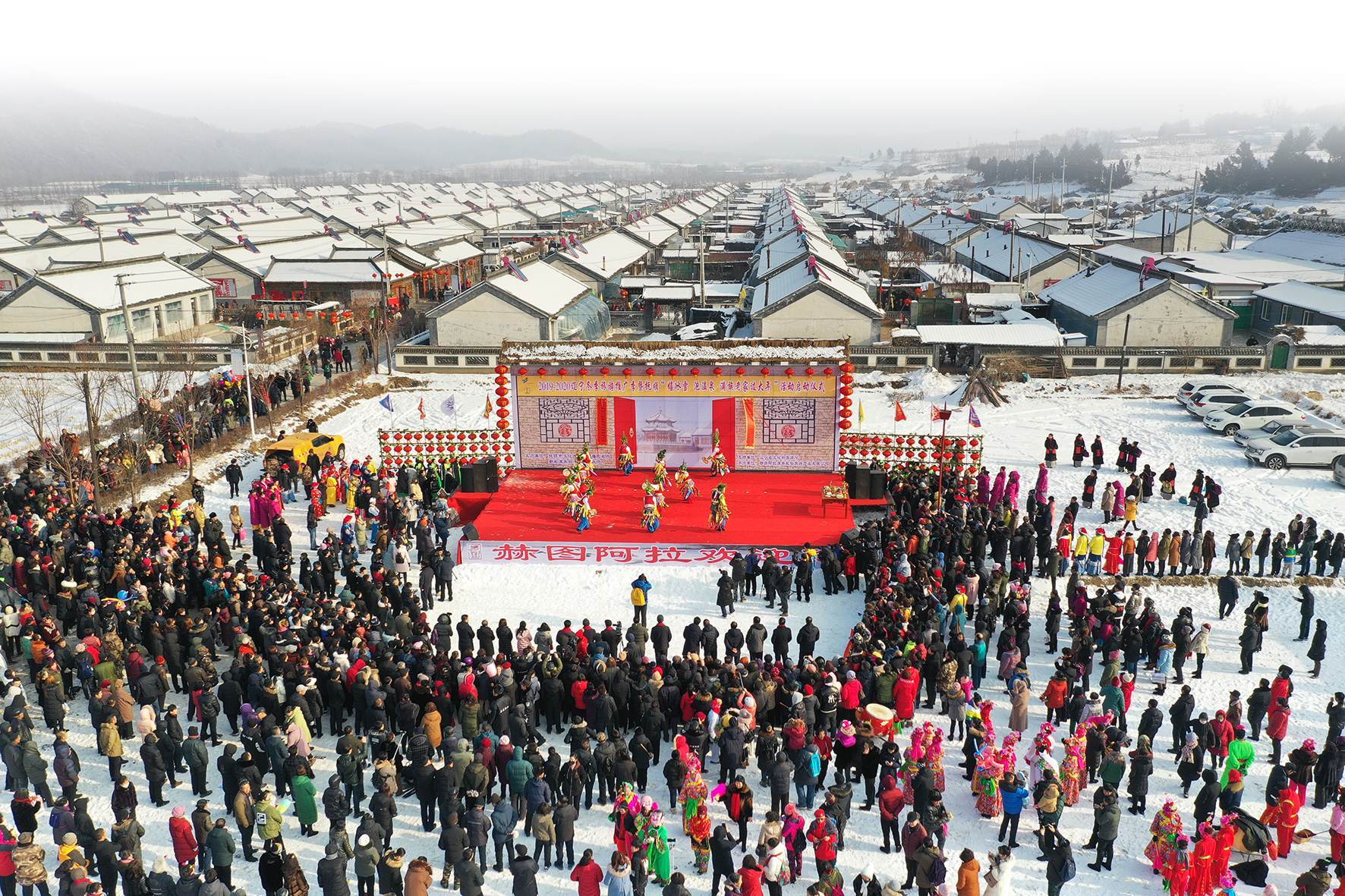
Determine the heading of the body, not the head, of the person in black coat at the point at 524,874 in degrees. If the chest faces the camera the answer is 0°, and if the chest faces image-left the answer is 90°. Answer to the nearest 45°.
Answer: approximately 180°

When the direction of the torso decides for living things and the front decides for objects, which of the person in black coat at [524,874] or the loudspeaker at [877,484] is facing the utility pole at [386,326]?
the person in black coat

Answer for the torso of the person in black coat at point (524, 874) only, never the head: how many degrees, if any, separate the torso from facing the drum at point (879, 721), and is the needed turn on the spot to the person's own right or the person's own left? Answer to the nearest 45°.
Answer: approximately 45° to the person's own right

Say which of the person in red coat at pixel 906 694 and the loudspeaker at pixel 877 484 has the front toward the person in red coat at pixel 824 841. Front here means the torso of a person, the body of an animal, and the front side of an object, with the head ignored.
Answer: the loudspeaker

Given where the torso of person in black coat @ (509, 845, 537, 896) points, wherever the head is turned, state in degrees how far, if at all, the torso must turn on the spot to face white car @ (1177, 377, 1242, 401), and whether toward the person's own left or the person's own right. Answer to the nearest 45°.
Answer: approximately 45° to the person's own right

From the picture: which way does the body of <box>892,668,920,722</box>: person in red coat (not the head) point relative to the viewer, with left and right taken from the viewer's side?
facing away from the viewer

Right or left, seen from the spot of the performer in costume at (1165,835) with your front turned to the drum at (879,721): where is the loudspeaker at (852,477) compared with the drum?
right

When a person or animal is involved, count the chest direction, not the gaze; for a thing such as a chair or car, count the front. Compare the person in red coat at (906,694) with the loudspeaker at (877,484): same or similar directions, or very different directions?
very different directions

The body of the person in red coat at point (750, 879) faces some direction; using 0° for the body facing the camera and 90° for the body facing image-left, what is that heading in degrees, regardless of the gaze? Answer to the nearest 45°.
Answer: approximately 180°
